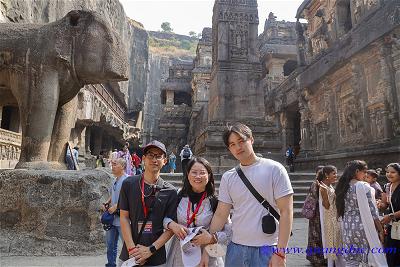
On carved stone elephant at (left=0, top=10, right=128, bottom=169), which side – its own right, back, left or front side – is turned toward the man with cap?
right

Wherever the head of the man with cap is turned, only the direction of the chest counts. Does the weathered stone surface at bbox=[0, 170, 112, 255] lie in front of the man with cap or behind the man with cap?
behind

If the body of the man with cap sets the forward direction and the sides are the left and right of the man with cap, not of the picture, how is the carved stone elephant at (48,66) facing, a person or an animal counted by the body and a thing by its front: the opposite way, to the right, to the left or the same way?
to the left

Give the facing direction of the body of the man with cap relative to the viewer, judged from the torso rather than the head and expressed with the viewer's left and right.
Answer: facing the viewer

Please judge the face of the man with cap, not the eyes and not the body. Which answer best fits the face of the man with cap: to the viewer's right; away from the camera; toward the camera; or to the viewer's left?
toward the camera

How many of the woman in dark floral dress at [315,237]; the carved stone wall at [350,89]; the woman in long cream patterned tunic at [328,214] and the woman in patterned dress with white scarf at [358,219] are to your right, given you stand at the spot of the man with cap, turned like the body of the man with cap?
0

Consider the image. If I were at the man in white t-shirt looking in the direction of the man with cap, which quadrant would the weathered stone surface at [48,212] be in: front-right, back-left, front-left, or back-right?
front-right

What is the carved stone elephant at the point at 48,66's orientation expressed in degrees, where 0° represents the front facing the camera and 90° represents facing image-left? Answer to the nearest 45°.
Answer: approximately 270°

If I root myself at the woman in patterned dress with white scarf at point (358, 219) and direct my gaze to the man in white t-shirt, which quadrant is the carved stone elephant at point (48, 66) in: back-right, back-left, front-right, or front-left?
front-right
